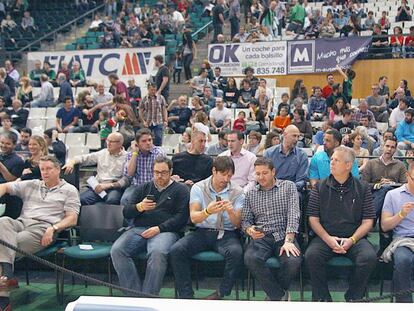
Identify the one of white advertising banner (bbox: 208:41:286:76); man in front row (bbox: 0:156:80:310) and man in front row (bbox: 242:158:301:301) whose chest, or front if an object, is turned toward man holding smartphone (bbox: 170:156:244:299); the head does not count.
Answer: the white advertising banner

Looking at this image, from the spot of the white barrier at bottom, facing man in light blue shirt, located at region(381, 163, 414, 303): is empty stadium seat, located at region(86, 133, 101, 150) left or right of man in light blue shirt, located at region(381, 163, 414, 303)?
left

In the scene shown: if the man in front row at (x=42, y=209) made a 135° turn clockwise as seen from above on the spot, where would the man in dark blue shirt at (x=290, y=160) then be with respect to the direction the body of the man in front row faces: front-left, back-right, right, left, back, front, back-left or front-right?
right

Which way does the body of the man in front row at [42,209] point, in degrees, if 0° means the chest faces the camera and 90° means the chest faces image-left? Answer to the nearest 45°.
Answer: approximately 45°

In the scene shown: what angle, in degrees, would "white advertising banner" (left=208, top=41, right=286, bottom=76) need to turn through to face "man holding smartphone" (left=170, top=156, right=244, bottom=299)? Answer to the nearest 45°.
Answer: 0° — it already faces them

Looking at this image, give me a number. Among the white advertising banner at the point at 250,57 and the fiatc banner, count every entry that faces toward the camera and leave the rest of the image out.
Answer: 2

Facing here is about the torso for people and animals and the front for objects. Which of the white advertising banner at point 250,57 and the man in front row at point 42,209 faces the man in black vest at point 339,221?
the white advertising banner

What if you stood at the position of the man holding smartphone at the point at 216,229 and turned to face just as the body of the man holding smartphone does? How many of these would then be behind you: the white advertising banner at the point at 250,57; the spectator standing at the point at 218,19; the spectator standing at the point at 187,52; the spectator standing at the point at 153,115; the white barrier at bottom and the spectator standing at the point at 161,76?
5

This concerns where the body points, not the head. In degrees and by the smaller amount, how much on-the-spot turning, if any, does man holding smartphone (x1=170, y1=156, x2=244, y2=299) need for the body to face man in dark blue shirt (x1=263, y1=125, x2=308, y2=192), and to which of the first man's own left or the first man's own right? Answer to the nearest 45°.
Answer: approximately 135° to the first man's own left

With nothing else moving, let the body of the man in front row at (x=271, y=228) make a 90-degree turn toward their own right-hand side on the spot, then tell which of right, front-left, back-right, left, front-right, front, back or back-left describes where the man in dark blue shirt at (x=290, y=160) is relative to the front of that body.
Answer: right

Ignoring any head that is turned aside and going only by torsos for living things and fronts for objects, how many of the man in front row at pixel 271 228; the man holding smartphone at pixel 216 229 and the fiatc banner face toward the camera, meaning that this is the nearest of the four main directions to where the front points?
3

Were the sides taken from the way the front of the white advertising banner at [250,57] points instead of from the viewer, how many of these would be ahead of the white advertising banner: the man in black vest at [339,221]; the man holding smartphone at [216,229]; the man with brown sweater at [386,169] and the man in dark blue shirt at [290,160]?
4
